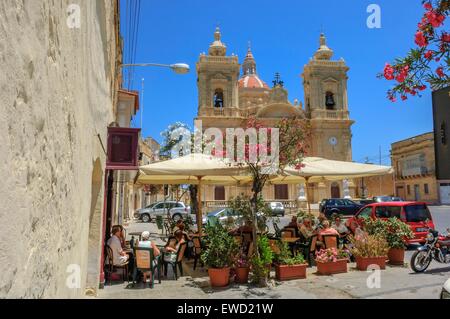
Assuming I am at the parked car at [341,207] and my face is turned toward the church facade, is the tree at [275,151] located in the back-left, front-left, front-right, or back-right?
back-left

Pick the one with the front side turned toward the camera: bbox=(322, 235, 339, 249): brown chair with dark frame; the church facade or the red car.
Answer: the church facade

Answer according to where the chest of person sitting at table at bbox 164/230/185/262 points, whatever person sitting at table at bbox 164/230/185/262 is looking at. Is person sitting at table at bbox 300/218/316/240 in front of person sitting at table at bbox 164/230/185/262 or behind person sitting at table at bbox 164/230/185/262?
behind

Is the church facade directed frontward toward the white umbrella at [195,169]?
yes

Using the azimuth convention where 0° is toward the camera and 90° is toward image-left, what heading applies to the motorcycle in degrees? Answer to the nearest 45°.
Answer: approximately 45°

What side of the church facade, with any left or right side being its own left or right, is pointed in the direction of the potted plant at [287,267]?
front

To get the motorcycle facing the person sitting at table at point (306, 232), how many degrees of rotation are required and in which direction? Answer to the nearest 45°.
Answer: approximately 45° to its right

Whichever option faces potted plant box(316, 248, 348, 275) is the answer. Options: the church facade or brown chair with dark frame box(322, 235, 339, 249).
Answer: the church facade

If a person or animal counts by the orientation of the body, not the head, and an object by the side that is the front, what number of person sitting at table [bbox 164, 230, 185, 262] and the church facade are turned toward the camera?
1

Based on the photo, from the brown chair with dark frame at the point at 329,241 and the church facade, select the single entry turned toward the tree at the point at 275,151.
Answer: the church facade

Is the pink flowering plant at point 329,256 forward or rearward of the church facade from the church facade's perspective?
forward

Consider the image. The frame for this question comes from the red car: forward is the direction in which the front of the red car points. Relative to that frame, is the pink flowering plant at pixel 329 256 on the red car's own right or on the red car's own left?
on the red car's own left

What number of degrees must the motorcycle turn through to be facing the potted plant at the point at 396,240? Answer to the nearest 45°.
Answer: approximately 45° to its right
